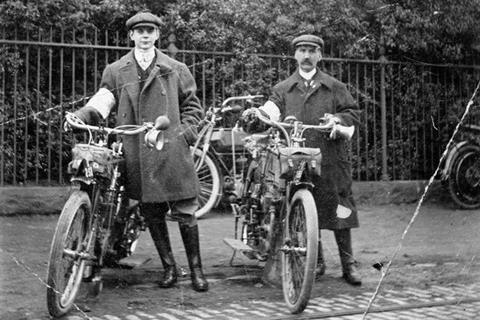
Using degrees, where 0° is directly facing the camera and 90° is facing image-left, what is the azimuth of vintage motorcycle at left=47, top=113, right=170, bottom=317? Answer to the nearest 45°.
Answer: approximately 45°

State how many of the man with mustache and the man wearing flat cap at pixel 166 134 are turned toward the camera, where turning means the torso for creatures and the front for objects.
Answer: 2

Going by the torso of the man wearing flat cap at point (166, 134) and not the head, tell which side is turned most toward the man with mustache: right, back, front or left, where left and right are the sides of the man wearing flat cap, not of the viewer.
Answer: left

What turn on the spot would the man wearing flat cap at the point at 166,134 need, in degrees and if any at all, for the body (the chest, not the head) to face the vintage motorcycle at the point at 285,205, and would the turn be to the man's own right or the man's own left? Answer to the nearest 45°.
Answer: approximately 90° to the man's own left

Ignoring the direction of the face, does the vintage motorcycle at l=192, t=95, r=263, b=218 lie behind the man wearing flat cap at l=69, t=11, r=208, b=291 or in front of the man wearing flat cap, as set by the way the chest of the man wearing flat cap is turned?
behind

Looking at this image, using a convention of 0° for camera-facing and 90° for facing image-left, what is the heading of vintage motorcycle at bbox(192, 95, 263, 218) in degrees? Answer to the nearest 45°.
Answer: approximately 45°

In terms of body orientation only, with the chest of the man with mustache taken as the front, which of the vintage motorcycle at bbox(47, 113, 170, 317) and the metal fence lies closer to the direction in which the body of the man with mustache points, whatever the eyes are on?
the vintage motorcycle

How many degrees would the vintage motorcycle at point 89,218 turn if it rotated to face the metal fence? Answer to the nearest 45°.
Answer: approximately 135° to its right
